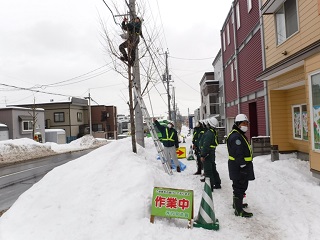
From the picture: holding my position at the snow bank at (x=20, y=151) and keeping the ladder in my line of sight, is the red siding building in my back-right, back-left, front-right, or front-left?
front-left

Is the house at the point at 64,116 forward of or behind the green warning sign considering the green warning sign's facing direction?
behind

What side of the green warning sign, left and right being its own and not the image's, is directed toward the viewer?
front

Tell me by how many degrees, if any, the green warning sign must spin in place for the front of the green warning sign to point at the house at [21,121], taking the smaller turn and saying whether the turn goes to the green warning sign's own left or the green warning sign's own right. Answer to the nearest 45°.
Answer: approximately 135° to the green warning sign's own right

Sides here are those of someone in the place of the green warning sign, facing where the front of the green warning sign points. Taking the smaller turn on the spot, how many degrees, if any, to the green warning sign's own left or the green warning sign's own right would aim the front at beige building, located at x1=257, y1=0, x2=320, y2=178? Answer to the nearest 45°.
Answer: approximately 135° to the green warning sign's own left

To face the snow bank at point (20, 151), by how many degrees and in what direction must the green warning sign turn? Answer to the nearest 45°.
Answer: approximately 135° to its right

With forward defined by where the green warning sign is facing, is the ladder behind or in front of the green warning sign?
behind

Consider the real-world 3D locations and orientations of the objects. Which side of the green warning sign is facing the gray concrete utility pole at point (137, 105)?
back
